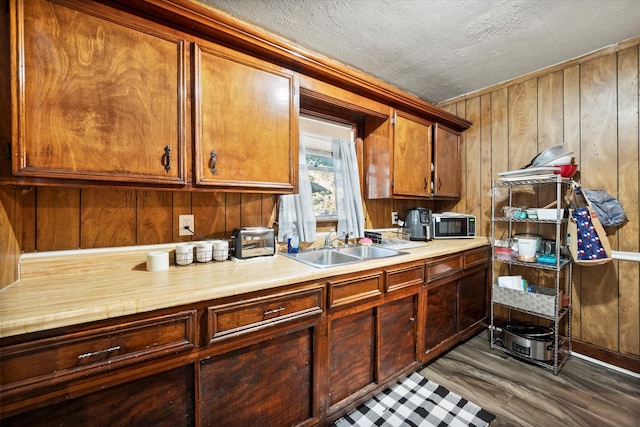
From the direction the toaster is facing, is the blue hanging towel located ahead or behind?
ahead

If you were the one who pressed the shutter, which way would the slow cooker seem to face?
facing the viewer and to the left of the viewer

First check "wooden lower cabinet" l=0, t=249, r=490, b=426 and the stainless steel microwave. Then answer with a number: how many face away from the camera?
0

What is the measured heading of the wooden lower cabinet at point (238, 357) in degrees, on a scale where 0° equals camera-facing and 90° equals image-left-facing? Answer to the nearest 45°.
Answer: approximately 315°

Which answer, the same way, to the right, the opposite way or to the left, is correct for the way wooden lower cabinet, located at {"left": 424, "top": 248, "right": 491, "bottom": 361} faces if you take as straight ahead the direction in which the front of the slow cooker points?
to the left

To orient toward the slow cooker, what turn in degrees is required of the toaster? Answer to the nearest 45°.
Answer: approximately 45° to its left

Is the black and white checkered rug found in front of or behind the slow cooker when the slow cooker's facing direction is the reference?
in front

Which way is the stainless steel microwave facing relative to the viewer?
toward the camera

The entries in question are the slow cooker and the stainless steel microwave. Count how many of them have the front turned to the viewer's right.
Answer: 0
